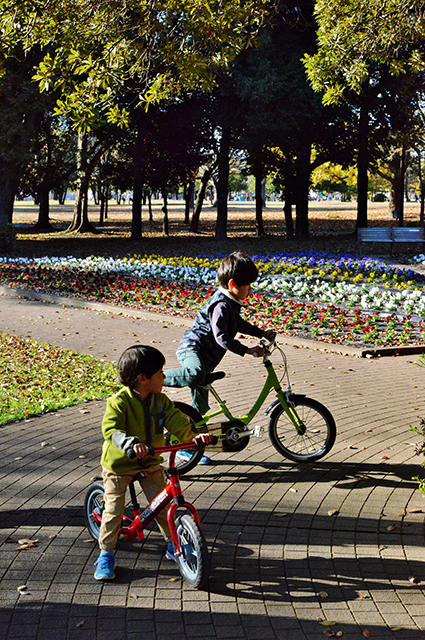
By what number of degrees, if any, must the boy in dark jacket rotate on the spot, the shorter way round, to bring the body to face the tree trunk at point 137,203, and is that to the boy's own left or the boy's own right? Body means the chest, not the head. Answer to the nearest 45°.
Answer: approximately 90° to the boy's own left

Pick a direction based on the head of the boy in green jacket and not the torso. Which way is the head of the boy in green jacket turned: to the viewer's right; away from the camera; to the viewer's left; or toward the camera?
to the viewer's right

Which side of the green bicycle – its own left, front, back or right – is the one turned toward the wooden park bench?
left

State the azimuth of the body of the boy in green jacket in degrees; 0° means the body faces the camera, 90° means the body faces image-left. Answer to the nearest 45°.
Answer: approximately 315°

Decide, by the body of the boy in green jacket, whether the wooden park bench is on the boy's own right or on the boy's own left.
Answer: on the boy's own left

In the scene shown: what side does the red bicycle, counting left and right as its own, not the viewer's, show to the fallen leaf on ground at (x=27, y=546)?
back

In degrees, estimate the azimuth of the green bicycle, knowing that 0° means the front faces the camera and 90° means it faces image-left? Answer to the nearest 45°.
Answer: approximately 270°

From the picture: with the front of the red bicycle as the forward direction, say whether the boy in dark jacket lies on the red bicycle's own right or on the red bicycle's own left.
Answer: on the red bicycle's own left

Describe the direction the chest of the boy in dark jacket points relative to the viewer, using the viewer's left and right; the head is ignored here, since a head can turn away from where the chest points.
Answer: facing to the right of the viewer
